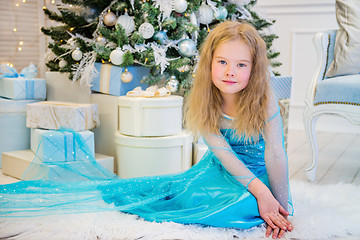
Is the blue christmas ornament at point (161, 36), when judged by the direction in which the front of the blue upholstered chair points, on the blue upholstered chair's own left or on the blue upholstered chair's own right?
on the blue upholstered chair's own right

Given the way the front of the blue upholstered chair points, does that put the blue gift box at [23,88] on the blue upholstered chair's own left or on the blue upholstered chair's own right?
on the blue upholstered chair's own right

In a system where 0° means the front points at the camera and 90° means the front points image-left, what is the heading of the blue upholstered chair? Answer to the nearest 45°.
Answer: approximately 0°

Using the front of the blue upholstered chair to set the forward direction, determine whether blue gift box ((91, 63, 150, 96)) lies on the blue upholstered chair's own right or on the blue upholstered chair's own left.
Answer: on the blue upholstered chair's own right

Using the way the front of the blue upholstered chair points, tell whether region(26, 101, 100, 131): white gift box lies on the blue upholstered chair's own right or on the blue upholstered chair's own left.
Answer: on the blue upholstered chair's own right

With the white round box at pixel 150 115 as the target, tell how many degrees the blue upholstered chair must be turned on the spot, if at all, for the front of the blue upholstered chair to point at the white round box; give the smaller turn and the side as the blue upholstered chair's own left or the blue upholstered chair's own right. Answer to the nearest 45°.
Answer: approximately 45° to the blue upholstered chair's own right
